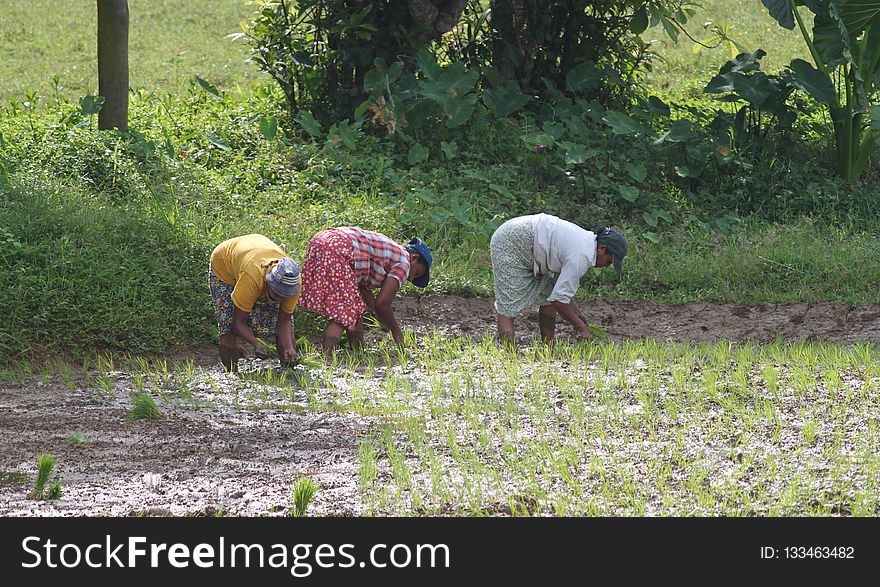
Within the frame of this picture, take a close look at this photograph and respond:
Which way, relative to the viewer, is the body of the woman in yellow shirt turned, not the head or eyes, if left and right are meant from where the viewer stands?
facing the viewer and to the right of the viewer

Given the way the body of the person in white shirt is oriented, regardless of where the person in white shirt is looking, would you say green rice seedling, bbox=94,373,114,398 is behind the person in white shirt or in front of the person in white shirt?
behind

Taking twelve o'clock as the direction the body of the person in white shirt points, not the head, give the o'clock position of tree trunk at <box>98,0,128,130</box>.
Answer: The tree trunk is roughly at 7 o'clock from the person in white shirt.

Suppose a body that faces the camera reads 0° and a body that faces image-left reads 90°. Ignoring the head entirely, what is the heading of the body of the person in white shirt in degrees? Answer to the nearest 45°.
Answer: approximately 270°

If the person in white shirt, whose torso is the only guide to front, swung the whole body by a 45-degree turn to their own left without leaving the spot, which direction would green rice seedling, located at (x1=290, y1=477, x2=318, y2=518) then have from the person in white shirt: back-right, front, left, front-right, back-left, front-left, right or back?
back-right

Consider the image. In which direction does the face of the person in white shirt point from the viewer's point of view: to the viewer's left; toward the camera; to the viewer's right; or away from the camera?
to the viewer's right

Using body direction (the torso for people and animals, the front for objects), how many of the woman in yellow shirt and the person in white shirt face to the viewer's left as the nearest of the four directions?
0

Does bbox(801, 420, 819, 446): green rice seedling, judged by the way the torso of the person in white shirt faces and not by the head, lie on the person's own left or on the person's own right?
on the person's own right

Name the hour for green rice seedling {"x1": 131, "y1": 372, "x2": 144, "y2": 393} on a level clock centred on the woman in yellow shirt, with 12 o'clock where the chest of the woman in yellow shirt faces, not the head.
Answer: The green rice seedling is roughly at 4 o'clock from the woman in yellow shirt.

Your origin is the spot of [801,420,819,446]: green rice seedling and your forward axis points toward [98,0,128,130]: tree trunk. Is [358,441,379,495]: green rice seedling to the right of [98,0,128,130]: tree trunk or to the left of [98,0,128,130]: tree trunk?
left

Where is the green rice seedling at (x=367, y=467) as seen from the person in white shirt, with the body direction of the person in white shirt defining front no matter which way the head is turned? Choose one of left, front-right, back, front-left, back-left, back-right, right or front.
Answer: right

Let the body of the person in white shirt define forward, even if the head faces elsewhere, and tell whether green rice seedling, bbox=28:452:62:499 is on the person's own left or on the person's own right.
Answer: on the person's own right

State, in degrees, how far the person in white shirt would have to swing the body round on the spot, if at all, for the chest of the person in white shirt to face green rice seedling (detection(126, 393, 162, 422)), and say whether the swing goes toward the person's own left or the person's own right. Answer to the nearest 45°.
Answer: approximately 135° to the person's own right

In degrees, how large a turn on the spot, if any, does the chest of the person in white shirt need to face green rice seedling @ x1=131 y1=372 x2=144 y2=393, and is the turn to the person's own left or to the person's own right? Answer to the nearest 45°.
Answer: approximately 135° to the person's own right

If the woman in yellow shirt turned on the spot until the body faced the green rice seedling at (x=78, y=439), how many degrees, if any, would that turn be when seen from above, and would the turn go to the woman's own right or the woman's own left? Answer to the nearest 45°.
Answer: approximately 90° to the woman's own right
